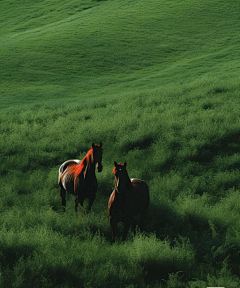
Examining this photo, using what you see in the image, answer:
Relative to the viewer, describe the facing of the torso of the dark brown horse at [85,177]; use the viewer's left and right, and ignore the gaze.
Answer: facing the viewer and to the right of the viewer

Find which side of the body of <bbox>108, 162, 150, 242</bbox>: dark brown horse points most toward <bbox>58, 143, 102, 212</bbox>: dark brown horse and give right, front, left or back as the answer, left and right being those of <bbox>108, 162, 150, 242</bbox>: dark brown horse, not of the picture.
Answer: right

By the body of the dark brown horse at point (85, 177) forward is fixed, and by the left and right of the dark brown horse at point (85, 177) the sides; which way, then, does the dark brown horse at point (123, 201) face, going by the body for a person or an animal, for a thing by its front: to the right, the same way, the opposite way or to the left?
to the right

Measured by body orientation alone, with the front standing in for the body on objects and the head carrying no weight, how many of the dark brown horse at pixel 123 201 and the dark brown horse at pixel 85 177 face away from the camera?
0

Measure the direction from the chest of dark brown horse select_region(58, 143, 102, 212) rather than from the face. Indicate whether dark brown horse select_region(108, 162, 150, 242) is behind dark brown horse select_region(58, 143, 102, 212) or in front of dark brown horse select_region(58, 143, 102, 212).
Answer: in front
